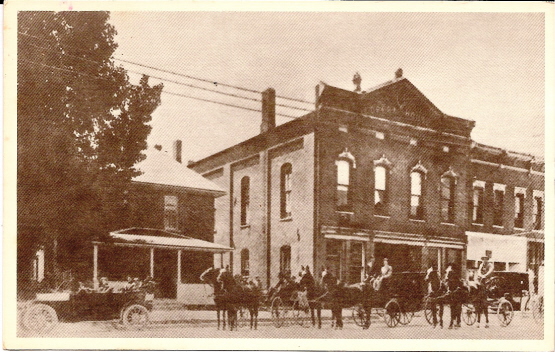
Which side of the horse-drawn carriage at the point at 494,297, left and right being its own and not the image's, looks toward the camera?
left

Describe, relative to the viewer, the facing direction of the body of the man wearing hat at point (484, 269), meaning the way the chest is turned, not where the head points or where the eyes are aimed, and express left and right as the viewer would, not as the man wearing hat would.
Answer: facing the viewer and to the left of the viewer
